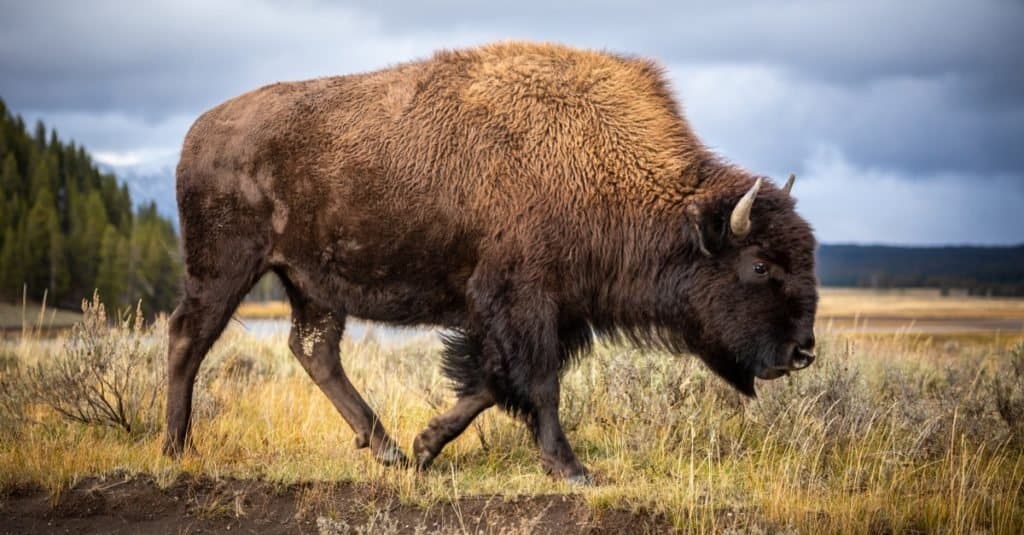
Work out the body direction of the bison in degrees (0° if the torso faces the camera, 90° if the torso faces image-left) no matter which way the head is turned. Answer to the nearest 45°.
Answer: approximately 270°

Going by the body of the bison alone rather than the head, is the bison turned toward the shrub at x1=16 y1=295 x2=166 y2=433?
no
